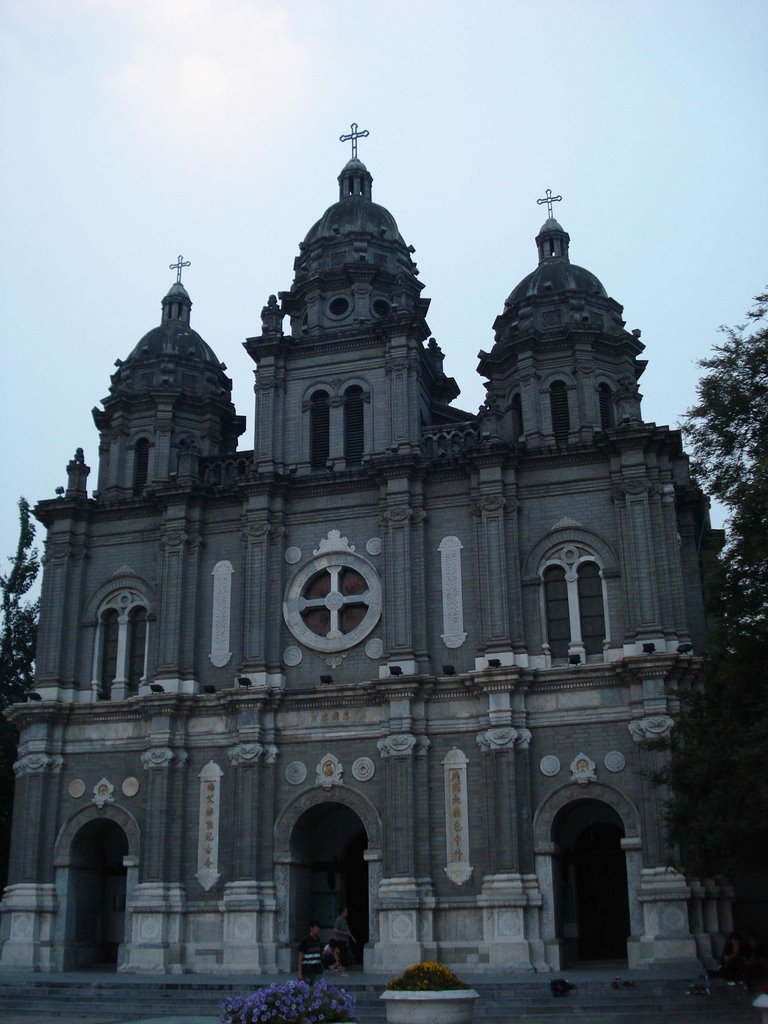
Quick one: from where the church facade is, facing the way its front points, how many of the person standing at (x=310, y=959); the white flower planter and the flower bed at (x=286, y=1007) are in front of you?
3

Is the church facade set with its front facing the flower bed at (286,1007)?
yes

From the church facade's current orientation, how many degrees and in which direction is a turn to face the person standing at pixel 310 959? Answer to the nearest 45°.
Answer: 0° — it already faces them

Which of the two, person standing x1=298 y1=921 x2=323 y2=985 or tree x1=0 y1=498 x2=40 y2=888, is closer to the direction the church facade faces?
the person standing

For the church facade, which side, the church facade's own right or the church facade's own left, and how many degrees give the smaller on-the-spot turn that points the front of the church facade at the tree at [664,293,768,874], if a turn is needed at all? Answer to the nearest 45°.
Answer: approximately 45° to the church facade's own left

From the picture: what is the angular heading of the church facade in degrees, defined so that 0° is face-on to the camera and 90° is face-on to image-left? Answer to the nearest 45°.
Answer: approximately 0°

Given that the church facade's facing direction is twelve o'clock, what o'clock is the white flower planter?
The white flower planter is roughly at 12 o'clock from the church facade.
